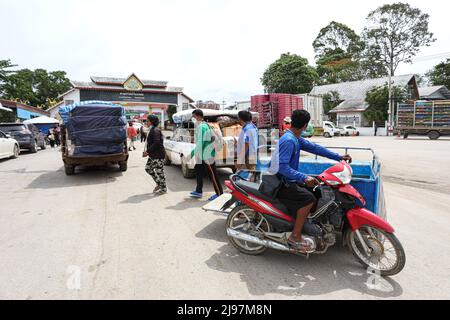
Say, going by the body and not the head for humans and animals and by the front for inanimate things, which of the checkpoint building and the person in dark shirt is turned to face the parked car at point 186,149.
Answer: the checkpoint building

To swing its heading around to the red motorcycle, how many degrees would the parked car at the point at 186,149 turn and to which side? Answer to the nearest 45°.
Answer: approximately 45° to its left

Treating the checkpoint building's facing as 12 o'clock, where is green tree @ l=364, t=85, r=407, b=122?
The green tree is roughly at 10 o'clock from the checkpoint building.

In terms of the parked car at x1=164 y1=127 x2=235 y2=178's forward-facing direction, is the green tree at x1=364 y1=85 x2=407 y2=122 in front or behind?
behind

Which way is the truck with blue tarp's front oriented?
away from the camera

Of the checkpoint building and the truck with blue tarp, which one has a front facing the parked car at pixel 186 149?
the checkpoint building

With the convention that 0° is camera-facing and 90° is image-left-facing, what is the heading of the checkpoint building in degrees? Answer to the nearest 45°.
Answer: approximately 0°

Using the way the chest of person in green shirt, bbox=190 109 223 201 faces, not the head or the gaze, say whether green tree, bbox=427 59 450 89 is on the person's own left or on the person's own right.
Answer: on the person's own right

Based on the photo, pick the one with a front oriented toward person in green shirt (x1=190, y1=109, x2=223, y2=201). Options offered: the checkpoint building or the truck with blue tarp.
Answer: the checkpoint building

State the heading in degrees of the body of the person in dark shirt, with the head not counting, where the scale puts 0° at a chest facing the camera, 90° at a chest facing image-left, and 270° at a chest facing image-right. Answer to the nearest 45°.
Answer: approximately 90°

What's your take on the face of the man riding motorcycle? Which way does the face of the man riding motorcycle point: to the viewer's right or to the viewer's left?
to the viewer's right
